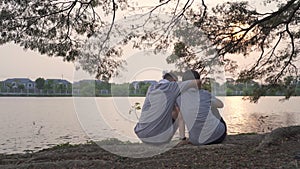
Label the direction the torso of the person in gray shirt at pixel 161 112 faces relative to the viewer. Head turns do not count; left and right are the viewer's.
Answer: facing away from the viewer and to the right of the viewer

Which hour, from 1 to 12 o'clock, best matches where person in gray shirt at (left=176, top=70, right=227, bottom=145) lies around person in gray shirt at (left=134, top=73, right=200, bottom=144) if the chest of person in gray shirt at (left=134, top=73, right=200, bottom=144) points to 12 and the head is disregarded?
person in gray shirt at (left=176, top=70, right=227, bottom=145) is roughly at 2 o'clock from person in gray shirt at (left=134, top=73, right=200, bottom=144).
